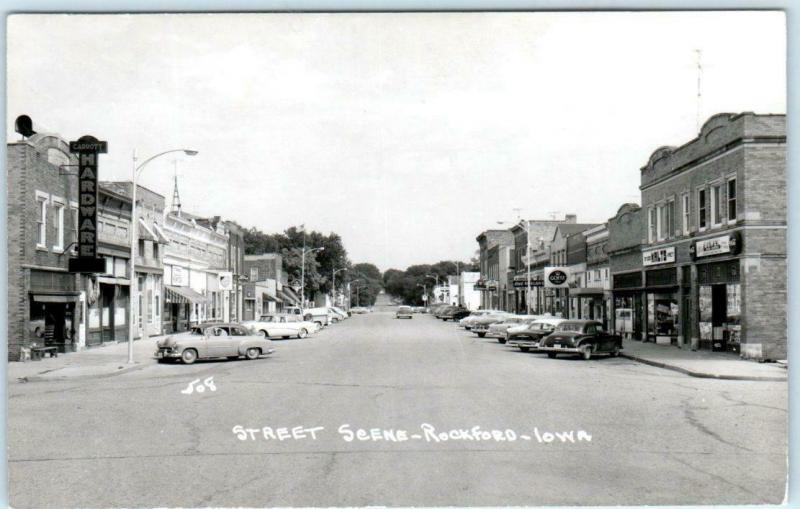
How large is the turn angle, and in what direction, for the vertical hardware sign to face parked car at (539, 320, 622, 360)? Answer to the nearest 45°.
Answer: approximately 90° to its left

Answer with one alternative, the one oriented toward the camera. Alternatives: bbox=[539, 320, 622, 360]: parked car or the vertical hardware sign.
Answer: the vertical hardware sign

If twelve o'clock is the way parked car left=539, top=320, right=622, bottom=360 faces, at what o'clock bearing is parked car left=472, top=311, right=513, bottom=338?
parked car left=472, top=311, right=513, bottom=338 is roughly at 10 o'clock from parked car left=539, top=320, right=622, bottom=360.

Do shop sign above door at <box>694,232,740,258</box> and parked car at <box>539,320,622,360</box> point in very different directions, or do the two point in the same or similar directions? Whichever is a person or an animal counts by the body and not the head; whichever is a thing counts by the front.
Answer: very different directions

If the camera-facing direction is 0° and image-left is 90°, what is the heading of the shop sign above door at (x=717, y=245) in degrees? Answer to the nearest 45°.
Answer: approximately 45°

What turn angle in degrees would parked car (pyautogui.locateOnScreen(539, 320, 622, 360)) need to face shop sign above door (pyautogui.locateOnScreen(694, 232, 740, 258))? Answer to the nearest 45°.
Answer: approximately 45° to its right

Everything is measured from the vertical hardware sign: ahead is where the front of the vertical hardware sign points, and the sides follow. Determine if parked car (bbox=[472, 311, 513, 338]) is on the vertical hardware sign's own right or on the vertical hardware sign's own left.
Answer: on the vertical hardware sign's own left

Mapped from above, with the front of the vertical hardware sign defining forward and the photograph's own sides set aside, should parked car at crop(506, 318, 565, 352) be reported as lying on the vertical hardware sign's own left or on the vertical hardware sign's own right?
on the vertical hardware sign's own left

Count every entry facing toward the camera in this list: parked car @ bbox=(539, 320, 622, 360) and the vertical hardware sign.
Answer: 1

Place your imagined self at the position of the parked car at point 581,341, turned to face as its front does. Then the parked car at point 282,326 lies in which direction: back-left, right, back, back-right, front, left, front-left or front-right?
left

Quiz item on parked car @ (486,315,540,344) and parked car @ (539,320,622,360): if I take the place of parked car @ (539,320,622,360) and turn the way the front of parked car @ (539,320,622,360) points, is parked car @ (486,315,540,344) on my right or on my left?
on my left

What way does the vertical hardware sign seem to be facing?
toward the camera

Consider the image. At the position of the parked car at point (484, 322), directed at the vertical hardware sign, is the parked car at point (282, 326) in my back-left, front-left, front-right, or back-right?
front-right
